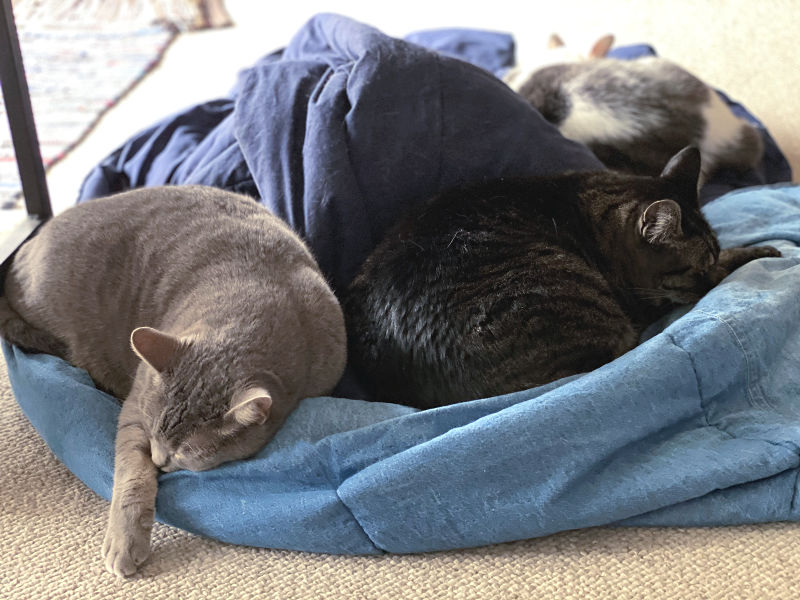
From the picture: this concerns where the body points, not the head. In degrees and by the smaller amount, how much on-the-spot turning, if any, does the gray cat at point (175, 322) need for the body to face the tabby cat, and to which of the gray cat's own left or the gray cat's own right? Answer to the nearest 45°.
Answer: approximately 90° to the gray cat's own left

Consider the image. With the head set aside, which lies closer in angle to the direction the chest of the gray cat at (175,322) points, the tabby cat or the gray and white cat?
the tabby cat

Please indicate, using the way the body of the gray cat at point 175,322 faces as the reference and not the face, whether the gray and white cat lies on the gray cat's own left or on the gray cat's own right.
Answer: on the gray cat's own left

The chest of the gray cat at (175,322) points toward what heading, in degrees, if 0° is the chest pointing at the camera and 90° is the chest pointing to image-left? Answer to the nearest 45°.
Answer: approximately 0°

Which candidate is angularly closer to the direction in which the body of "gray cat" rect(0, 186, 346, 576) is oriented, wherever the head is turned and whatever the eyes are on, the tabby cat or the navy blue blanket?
the tabby cat
